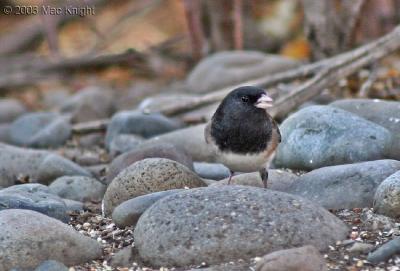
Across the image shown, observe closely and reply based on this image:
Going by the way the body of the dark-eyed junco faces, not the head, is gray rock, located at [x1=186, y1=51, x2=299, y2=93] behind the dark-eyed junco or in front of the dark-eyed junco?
behind

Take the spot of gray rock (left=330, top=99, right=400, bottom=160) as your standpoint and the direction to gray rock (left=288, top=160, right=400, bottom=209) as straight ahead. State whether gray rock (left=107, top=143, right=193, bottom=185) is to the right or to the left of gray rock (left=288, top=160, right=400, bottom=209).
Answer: right

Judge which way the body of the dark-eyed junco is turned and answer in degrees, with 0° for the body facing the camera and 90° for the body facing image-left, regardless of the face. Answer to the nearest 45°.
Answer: approximately 0°

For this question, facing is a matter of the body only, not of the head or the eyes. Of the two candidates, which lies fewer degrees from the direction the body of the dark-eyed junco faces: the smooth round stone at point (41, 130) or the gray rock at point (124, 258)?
the gray rock

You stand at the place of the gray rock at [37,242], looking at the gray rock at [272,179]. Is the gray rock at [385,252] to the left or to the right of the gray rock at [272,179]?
right

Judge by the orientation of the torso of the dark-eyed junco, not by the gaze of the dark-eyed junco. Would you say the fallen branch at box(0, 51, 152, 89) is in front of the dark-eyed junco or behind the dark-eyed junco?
behind

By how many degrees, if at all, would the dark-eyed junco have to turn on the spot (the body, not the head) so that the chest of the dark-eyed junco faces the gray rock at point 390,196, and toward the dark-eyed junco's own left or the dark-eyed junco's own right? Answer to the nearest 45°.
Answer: approximately 45° to the dark-eyed junco's own left
